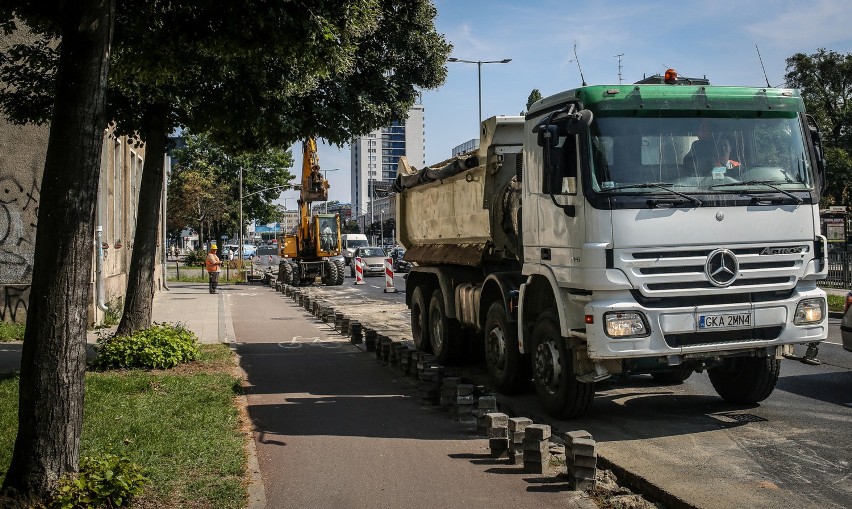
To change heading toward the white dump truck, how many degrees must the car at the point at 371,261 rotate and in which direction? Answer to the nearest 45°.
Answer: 0° — it already faces it

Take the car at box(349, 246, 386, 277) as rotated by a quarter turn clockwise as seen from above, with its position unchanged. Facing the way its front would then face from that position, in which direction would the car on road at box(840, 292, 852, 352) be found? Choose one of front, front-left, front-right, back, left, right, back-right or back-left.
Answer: left

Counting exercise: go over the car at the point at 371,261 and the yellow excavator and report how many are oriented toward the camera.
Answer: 2

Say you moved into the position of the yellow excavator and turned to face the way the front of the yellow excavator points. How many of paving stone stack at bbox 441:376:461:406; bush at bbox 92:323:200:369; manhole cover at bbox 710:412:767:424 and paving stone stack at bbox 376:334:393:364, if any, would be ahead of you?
4

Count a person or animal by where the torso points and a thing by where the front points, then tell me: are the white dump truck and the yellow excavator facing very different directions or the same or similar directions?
same or similar directions

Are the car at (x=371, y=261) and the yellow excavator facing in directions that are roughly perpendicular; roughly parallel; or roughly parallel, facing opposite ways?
roughly parallel

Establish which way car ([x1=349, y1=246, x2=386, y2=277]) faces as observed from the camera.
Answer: facing the viewer

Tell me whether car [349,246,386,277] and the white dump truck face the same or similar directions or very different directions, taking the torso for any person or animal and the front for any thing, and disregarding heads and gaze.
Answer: same or similar directions

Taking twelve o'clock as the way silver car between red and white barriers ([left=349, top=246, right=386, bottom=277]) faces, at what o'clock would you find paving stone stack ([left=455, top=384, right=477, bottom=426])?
The paving stone stack is roughly at 12 o'clock from the silver car between red and white barriers.

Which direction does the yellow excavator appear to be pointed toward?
toward the camera

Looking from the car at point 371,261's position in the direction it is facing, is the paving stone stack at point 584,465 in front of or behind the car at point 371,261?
in front

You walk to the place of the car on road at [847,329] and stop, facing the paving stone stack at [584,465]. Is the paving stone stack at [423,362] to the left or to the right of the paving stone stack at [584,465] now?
right

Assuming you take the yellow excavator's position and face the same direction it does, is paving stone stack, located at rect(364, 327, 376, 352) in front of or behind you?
in front

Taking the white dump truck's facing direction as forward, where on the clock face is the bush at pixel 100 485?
The bush is roughly at 3 o'clock from the white dump truck.

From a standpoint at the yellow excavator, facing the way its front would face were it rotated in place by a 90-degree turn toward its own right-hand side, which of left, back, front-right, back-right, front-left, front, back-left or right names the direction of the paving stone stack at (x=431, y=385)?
left

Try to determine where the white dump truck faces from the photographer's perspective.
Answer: facing the viewer and to the right of the viewer

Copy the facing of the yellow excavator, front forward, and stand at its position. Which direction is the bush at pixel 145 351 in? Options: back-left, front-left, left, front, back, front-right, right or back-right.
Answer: front

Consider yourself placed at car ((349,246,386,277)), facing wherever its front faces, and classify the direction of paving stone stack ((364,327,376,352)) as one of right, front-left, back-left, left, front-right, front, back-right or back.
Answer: front
